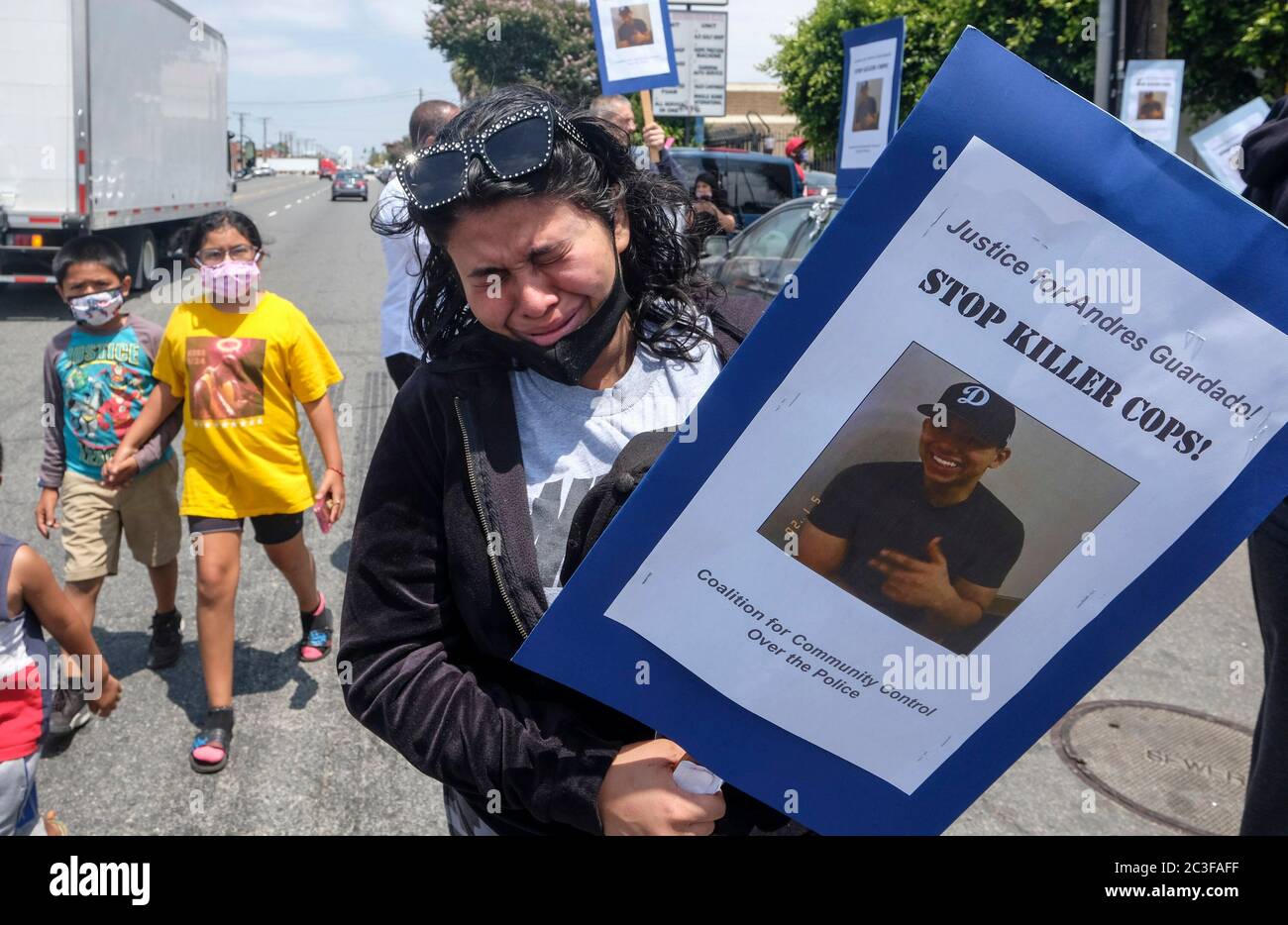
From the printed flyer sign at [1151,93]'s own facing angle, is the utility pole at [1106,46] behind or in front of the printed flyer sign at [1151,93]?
behind

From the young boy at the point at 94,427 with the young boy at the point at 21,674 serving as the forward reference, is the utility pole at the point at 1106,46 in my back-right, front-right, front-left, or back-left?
back-left

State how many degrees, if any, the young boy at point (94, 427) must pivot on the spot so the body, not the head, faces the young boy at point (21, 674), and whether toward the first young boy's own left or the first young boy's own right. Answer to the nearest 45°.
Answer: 0° — they already face them

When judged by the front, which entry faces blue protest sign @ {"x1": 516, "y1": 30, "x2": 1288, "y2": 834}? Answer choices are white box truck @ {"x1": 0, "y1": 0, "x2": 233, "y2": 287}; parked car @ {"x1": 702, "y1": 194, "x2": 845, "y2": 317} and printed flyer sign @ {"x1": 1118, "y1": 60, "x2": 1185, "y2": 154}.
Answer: the printed flyer sign

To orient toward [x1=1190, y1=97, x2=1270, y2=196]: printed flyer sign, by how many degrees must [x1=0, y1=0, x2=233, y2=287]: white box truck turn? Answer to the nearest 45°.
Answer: approximately 90° to its right

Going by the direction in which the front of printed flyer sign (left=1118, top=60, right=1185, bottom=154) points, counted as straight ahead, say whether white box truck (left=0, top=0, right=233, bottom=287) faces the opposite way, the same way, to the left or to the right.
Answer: the opposite way

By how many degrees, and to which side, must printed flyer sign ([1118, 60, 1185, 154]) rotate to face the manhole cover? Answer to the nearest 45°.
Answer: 0° — it already faces it

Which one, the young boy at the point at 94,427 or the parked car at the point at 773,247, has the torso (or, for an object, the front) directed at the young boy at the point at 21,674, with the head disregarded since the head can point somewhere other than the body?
the young boy at the point at 94,427

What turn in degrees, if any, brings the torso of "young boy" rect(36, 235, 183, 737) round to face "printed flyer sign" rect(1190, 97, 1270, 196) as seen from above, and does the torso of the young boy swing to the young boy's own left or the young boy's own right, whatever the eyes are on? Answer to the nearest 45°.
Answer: approximately 90° to the young boy's own left
